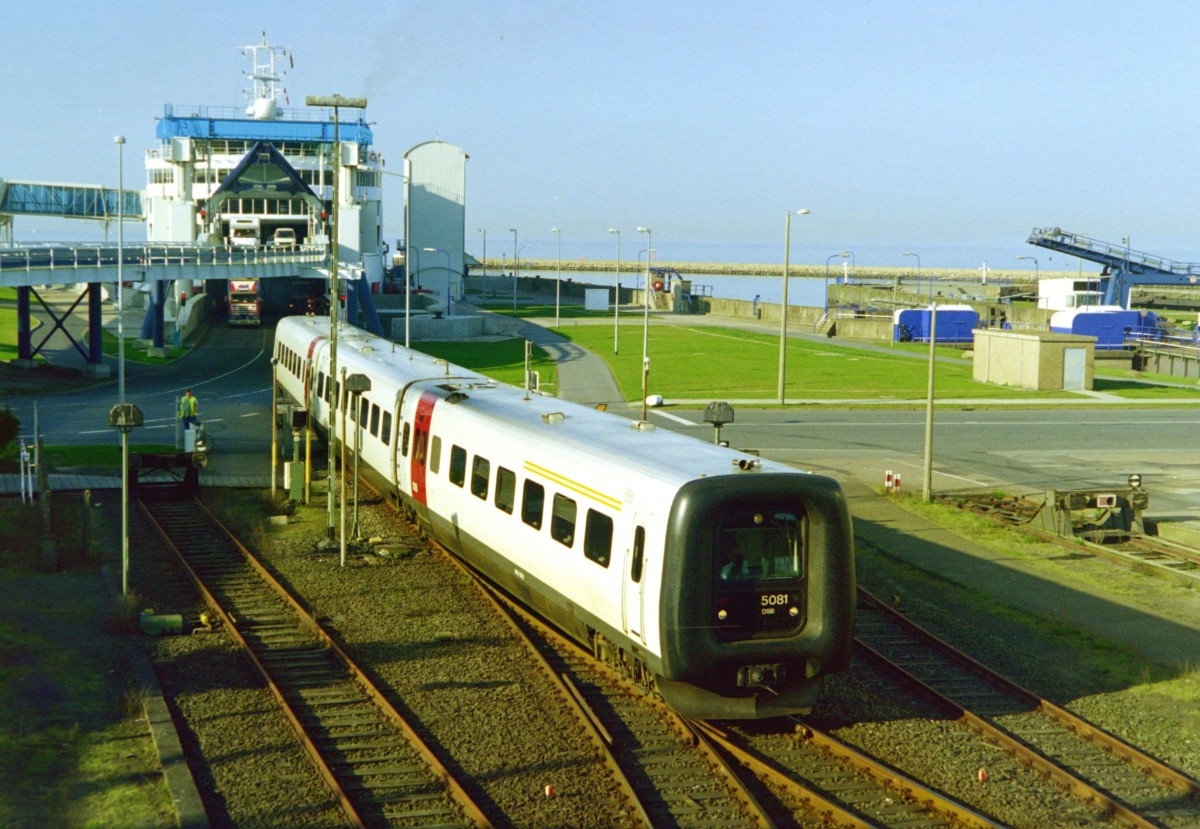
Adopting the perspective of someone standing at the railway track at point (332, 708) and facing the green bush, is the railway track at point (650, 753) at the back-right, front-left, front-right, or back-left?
back-right

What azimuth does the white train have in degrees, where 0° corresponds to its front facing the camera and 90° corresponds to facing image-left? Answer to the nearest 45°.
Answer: approximately 315°

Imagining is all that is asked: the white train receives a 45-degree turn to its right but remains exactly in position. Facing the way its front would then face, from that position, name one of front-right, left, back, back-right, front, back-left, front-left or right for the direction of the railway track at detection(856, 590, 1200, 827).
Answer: left

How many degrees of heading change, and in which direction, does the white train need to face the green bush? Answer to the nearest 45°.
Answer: approximately 180°
